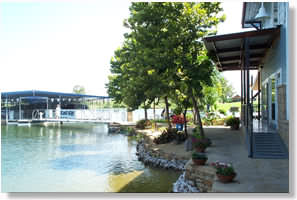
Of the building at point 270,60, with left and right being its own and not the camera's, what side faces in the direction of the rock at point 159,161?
front

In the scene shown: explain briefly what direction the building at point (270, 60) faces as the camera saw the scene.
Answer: facing to the left of the viewer

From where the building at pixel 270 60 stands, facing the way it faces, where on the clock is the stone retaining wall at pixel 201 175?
The stone retaining wall is roughly at 10 o'clock from the building.

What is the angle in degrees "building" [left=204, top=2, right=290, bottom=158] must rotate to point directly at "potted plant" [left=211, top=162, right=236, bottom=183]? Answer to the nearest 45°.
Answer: approximately 90° to its left

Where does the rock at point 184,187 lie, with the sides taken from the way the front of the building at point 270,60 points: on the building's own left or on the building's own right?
on the building's own left

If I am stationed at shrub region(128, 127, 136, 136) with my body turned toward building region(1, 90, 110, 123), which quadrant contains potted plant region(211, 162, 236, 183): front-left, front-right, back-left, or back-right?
back-left

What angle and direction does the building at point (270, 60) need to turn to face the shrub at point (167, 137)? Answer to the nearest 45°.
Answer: approximately 45° to its right
